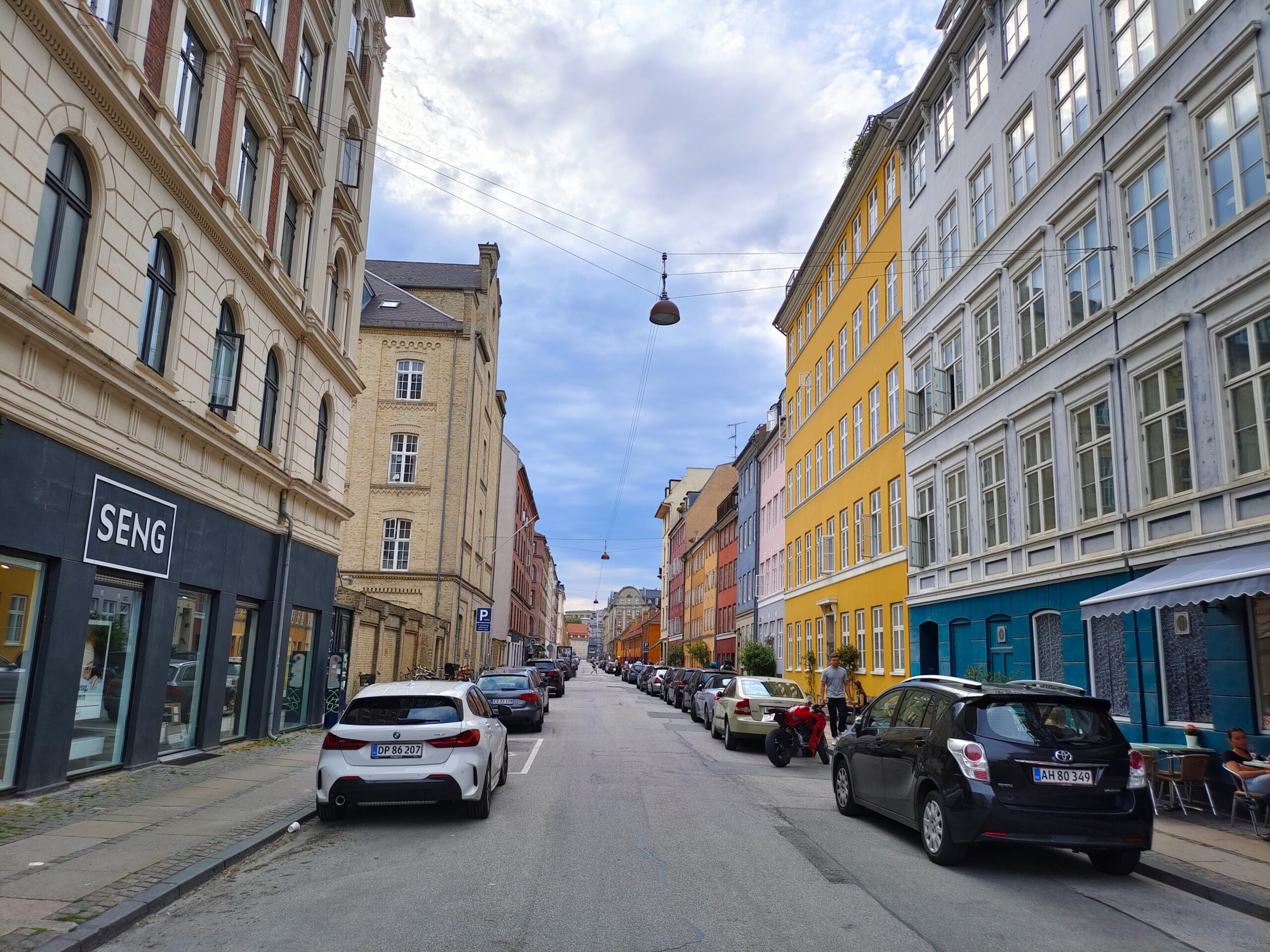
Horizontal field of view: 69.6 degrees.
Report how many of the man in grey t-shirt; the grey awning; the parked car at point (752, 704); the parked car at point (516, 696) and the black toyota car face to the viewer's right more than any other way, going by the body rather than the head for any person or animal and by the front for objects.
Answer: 0

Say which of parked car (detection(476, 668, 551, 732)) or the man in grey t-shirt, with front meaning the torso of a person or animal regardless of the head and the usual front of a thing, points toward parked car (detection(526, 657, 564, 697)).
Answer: parked car (detection(476, 668, 551, 732))

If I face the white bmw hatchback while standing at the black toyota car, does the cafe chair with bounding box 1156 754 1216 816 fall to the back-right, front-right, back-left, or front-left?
back-right

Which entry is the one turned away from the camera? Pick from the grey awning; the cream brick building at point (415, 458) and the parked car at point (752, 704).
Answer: the parked car

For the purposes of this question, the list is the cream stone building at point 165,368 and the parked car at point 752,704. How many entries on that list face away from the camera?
1

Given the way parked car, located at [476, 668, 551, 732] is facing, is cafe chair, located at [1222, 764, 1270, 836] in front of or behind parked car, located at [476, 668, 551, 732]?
behind

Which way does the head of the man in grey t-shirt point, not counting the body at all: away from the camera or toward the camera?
toward the camera

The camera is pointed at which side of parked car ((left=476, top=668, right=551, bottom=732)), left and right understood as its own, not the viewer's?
back

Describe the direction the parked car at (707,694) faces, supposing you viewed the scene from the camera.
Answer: facing away from the viewer

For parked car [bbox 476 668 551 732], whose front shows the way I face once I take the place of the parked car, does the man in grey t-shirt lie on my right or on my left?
on my right

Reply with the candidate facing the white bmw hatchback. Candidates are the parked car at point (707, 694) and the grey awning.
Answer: the grey awning

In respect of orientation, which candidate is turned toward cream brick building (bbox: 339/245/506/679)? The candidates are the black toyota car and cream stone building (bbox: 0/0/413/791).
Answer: the black toyota car

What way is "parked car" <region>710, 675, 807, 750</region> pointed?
away from the camera

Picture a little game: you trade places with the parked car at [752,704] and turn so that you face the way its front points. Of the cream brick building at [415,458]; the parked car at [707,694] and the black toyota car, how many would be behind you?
1

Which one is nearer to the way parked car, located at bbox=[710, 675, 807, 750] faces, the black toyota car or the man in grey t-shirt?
the man in grey t-shirt
